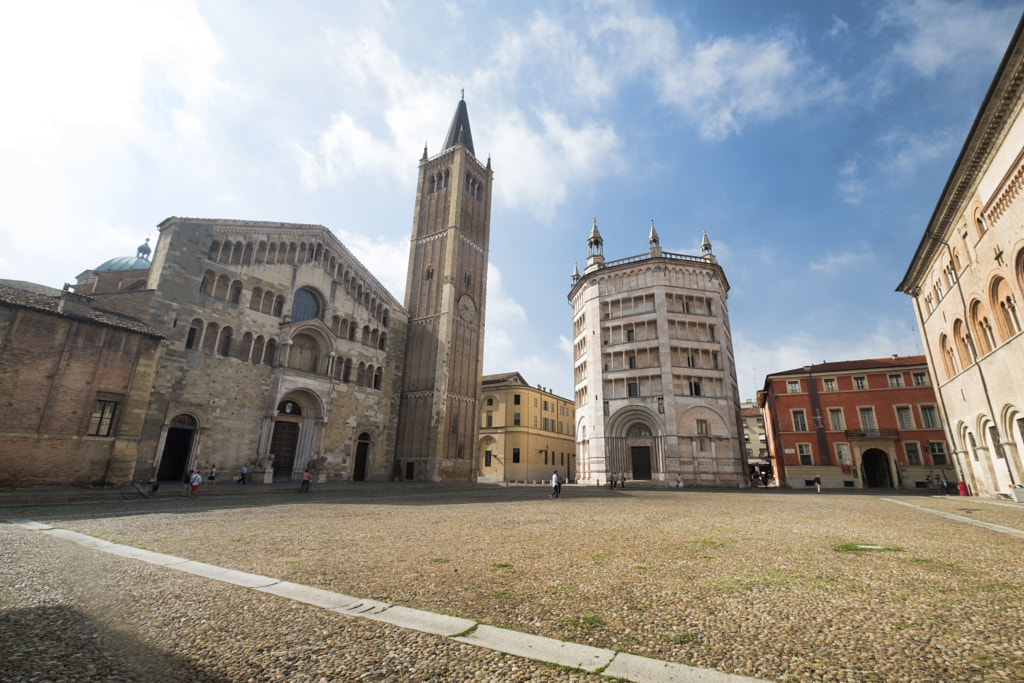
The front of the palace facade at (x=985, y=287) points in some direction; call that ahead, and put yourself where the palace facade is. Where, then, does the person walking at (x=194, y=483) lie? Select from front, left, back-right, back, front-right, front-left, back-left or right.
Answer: front

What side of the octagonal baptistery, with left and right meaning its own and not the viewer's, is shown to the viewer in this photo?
front

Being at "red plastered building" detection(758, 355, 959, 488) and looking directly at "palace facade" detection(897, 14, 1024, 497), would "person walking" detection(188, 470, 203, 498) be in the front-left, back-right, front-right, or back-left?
front-right

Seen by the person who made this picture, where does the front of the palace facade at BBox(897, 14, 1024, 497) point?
facing the viewer and to the left of the viewer

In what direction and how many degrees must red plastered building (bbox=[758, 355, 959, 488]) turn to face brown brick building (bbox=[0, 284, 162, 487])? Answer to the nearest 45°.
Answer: approximately 45° to its right

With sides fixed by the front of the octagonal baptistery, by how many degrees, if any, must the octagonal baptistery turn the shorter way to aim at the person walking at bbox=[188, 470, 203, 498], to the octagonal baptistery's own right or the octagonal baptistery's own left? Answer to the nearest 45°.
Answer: approximately 45° to the octagonal baptistery's own right

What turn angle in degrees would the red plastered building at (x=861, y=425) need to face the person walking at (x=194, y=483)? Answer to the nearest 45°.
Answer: approximately 45° to its right

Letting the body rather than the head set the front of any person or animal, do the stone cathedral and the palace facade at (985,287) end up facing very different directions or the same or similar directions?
very different directions

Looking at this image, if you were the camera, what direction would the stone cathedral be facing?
facing the viewer and to the right of the viewer

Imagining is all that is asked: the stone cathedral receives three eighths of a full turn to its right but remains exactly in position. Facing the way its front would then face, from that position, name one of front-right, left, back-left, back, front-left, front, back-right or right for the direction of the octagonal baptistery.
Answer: back

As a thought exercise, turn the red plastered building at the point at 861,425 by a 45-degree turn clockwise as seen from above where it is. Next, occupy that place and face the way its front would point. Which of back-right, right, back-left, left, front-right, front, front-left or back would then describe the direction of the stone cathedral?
front

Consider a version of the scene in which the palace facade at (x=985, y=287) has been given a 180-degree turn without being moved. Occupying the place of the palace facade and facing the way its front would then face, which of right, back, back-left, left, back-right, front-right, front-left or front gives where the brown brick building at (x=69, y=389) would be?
back

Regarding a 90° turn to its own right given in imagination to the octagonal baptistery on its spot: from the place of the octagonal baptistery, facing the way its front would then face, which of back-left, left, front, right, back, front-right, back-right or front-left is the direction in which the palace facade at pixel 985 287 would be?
back-left

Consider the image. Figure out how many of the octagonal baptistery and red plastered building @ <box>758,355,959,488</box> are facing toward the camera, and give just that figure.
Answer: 2

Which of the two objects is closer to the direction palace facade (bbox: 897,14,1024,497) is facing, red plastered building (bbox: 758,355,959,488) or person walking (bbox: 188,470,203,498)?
the person walking
